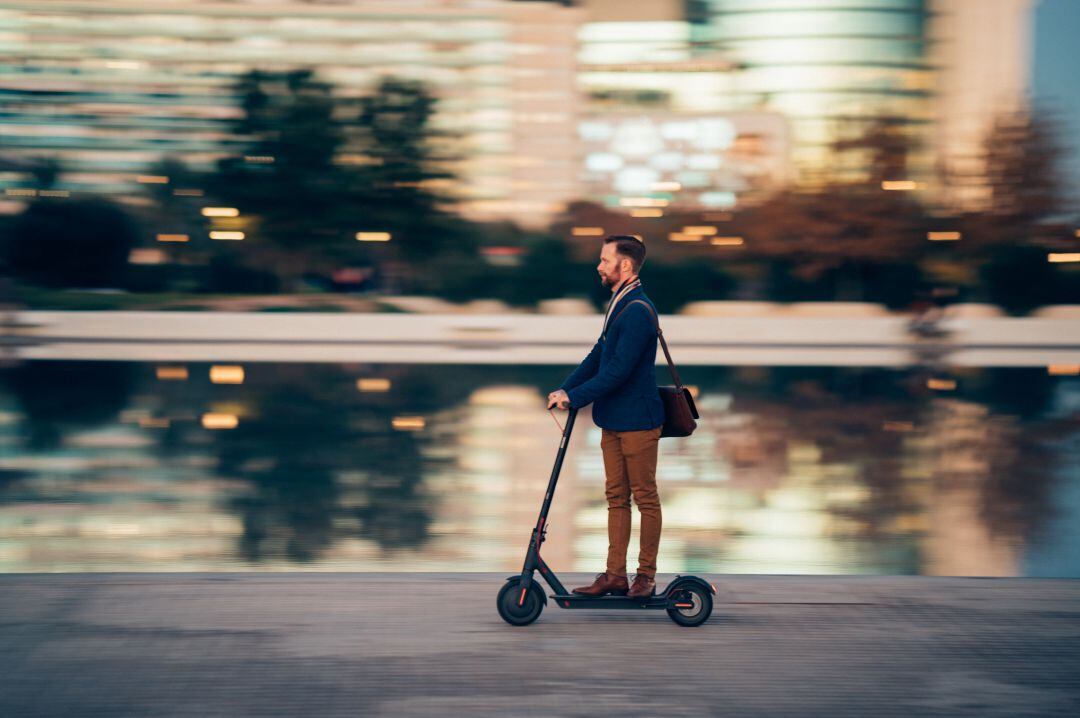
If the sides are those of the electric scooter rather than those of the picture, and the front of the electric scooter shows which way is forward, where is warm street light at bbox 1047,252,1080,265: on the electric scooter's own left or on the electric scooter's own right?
on the electric scooter's own right

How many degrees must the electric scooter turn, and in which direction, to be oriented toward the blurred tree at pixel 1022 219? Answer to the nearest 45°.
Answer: approximately 135° to its right

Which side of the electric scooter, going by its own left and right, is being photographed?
left

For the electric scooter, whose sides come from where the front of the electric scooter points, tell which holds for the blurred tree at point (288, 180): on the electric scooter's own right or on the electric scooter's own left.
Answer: on the electric scooter's own right

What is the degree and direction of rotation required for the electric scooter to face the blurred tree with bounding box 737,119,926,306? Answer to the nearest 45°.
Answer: approximately 90° to its right

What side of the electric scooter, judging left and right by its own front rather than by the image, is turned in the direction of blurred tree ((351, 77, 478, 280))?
right
